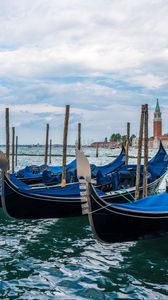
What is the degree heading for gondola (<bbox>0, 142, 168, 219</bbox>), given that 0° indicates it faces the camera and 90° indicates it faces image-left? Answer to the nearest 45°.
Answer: approximately 45°

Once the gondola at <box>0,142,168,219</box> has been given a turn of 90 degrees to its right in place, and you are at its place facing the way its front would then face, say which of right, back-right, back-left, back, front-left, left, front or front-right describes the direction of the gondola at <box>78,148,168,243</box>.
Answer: back

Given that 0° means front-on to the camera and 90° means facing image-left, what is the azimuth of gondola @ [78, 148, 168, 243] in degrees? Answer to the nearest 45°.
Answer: approximately 45°
